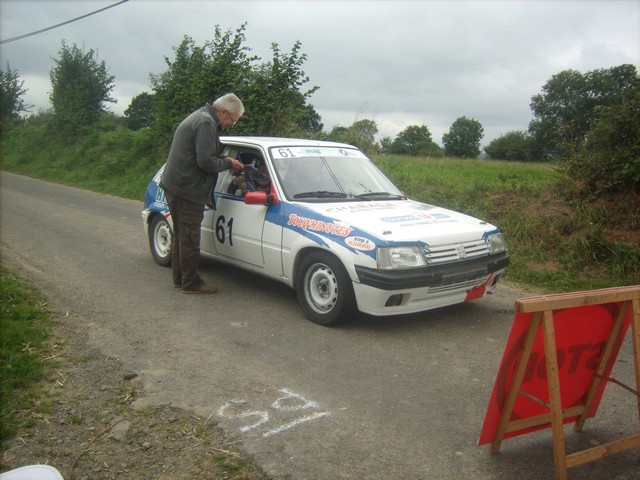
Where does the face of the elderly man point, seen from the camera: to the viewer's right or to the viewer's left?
to the viewer's right

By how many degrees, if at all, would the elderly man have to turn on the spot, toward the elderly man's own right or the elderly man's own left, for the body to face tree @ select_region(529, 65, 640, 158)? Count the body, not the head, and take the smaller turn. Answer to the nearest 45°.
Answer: approximately 45° to the elderly man's own left

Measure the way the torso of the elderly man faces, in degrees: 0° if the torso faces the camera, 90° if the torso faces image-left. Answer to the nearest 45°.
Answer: approximately 270°

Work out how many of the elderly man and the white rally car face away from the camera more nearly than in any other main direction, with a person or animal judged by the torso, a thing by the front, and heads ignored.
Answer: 0

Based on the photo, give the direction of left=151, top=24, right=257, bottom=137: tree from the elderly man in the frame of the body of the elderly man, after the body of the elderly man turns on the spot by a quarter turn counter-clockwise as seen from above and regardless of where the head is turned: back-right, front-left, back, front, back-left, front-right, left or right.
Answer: front

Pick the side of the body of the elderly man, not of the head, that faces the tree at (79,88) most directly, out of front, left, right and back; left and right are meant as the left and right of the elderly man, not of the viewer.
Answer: left

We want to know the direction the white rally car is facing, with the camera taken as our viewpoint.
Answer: facing the viewer and to the right of the viewer

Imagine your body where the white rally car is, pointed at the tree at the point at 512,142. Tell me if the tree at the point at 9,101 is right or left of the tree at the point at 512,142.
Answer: left

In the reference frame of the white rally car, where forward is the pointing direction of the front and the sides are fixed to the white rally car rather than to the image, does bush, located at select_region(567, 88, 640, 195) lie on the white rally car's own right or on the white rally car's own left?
on the white rally car's own left

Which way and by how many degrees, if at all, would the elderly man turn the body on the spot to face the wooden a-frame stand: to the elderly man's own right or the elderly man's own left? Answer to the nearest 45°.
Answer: approximately 45° to the elderly man's own right

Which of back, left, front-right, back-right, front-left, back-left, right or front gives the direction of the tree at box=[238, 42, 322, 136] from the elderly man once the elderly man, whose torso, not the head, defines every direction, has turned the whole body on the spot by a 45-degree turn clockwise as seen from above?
back-left

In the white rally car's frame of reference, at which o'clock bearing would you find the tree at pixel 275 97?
The tree is roughly at 7 o'clock from the white rally car.

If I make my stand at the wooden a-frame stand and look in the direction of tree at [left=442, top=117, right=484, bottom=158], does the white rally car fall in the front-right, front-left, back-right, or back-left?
front-left
